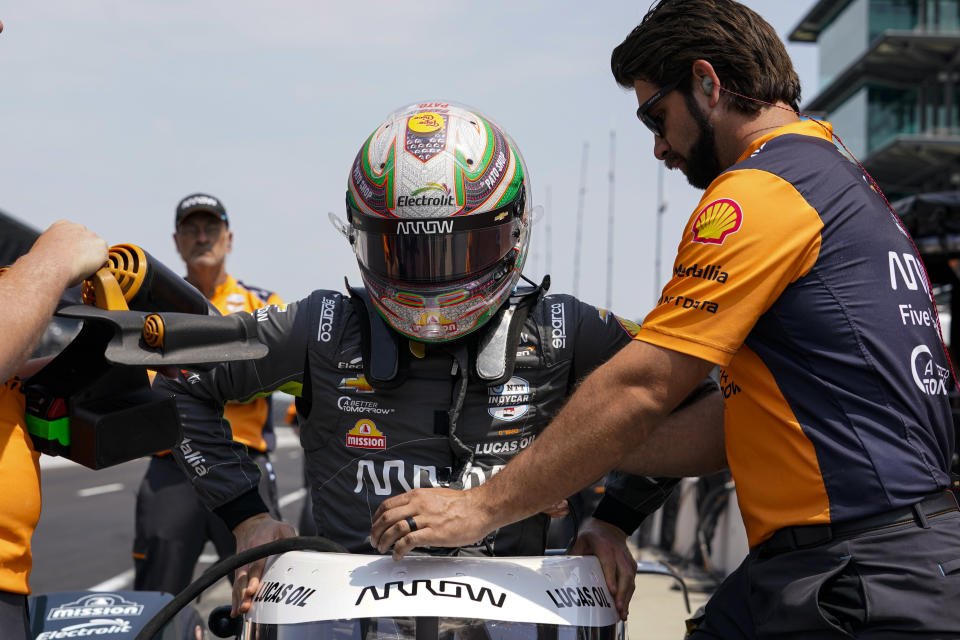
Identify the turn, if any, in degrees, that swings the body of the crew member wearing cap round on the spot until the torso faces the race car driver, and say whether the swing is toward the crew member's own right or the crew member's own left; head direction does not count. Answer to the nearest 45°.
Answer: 0° — they already face them

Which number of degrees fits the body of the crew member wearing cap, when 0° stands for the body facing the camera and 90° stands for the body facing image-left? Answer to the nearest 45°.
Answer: approximately 0°

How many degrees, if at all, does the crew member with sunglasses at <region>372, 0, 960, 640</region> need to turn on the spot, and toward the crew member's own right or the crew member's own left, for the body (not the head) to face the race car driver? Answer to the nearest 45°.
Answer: approximately 45° to the crew member's own right

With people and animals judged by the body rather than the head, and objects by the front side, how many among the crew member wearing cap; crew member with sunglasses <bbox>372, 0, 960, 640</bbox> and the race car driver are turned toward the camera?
2

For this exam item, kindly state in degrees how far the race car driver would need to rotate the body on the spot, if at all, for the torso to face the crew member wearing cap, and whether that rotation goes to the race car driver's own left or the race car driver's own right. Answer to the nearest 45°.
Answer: approximately 135° to the race car driver's own right

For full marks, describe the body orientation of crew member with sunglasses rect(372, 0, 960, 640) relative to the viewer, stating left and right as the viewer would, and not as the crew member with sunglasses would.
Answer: facing to the left of the viewer

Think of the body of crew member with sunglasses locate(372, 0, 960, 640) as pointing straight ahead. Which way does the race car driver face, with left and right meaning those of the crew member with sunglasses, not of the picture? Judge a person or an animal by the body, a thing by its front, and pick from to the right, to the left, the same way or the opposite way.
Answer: to the left

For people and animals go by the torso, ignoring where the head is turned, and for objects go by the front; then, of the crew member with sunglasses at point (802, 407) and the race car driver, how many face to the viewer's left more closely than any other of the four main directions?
1
